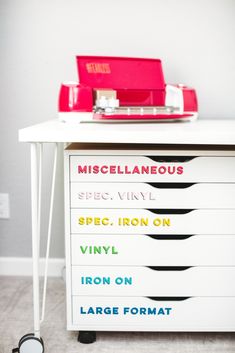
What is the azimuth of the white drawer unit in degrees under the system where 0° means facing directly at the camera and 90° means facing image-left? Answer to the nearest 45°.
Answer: approximately 0°

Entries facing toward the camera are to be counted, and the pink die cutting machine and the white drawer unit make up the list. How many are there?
2
